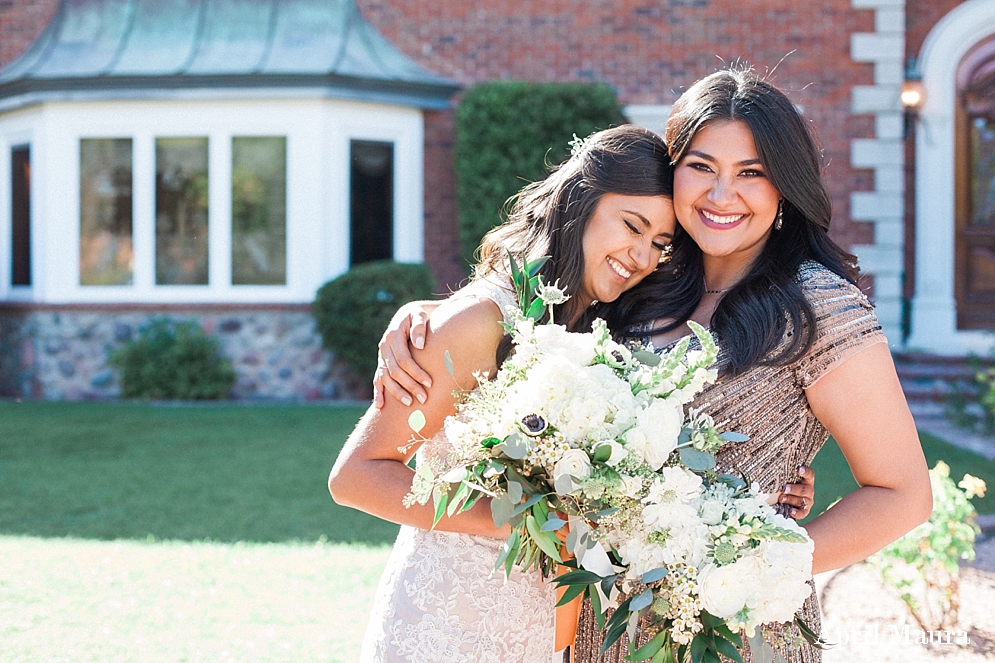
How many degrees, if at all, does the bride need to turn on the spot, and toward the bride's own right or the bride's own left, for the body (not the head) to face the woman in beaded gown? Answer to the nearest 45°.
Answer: approximately 45° to the bride's own left

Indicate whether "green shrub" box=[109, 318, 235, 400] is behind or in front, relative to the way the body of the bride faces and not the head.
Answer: behind

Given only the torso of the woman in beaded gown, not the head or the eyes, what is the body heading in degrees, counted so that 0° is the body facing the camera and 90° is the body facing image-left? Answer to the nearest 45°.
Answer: approximately 45°

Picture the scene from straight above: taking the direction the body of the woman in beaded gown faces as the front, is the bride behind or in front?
in front

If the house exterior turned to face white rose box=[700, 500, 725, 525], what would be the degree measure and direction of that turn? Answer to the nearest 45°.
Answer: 0° — it already faces it

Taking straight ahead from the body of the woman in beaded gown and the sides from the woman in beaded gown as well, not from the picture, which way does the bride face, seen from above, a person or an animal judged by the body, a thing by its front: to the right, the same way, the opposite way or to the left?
to the left

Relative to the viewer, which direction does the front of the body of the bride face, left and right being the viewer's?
facing the viewer and to the right of the viewer

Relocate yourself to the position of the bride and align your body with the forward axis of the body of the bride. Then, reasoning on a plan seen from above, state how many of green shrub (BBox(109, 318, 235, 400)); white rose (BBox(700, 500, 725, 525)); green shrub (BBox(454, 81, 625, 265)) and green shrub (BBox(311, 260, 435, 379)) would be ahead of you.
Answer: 1

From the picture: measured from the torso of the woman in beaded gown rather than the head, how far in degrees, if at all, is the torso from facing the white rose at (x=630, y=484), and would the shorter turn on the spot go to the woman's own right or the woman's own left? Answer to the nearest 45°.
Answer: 0° — they already face it

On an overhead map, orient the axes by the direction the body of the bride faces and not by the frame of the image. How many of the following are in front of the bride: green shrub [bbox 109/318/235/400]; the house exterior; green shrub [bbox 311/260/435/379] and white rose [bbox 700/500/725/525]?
1

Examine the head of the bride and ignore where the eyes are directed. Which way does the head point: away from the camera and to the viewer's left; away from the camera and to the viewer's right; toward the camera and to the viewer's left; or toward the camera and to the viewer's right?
toward the camera and to the viewer's right

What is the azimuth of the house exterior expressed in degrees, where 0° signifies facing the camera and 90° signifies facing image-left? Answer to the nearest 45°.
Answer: approximately 0°

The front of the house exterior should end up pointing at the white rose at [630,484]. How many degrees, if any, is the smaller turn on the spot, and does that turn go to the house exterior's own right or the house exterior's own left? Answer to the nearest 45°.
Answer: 0° — it already faces it
